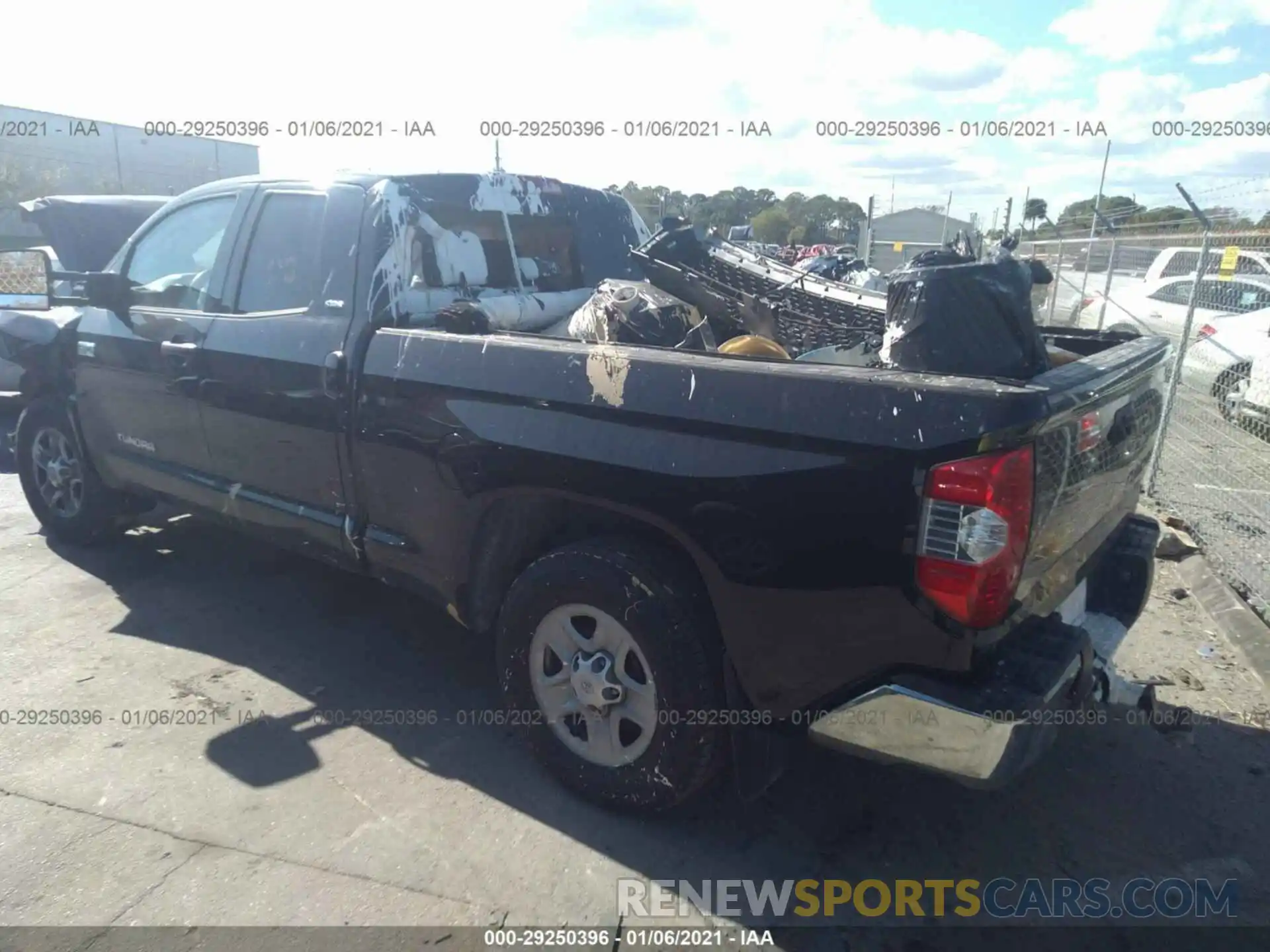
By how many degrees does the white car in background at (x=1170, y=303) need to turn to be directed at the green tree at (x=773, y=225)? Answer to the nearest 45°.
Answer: approximately 135° to its left

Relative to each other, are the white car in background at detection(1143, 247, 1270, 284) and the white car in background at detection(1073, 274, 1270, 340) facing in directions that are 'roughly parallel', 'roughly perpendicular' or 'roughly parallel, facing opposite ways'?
roughly parallel

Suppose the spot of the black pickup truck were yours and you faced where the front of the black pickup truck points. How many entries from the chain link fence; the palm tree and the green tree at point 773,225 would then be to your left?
0

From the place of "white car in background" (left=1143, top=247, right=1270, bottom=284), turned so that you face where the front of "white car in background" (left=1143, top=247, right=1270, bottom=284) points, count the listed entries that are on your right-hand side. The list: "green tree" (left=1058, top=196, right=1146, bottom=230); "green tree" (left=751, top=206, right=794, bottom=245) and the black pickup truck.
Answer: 1

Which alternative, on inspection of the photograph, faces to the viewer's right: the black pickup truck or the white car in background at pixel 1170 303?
the white car in background

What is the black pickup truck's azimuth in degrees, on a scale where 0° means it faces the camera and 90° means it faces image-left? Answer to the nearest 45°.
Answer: approximately 135°

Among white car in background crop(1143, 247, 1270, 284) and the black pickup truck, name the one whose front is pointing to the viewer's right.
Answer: the white car in background

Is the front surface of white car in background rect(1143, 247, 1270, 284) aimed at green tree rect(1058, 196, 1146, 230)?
no

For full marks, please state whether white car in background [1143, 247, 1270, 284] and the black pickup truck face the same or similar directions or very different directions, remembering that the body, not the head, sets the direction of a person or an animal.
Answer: very different directions

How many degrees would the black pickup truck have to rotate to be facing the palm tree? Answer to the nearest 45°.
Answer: approximately 90° to its right

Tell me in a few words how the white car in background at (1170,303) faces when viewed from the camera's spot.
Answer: facing to the right of the viewer

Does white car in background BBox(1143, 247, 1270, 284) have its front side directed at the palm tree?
no
